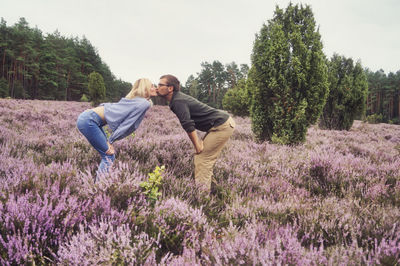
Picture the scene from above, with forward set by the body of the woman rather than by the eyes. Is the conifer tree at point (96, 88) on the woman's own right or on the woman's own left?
on the woman's own left

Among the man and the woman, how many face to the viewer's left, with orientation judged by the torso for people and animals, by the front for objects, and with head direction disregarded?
1

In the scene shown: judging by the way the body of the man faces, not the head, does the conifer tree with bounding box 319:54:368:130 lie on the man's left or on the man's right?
on the man's right

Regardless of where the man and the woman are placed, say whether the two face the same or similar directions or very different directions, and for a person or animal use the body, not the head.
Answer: very different directions

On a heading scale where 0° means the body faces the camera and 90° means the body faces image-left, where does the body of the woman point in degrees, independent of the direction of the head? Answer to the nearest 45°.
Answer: approximately 270°

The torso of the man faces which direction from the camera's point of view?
to the viewer's left

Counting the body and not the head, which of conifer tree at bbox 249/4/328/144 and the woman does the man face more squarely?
the woman
